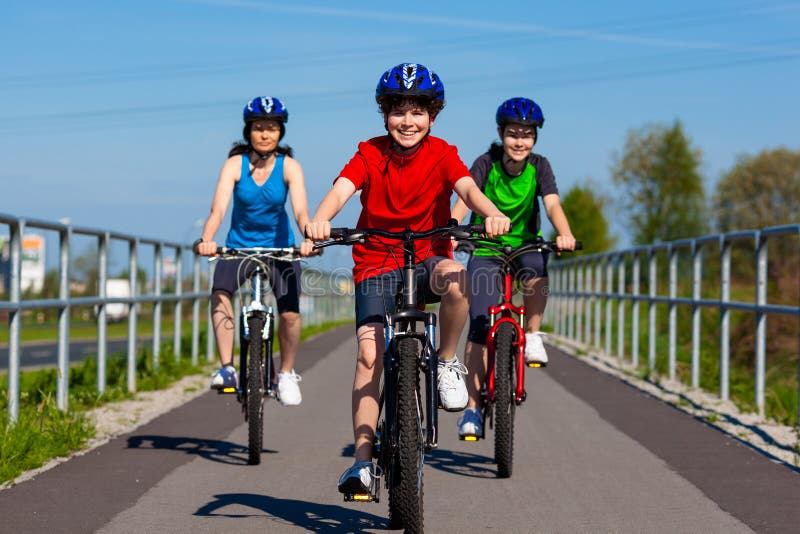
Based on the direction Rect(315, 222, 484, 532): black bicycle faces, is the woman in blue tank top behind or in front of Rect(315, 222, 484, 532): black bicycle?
behind

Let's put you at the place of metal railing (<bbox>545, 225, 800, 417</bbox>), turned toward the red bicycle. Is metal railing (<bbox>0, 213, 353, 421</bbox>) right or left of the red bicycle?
right

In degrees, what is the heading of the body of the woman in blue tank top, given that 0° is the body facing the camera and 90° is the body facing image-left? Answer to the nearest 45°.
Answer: approximately 0°

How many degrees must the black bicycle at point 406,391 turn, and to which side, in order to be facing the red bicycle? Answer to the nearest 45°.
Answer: approximately 180°
